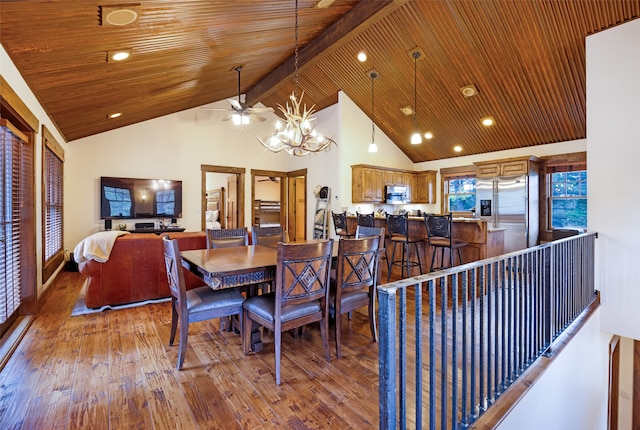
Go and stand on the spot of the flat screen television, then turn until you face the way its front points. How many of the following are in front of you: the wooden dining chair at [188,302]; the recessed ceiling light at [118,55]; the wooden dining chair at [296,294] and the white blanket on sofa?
4

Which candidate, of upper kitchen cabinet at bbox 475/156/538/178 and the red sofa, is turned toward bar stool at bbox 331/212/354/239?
the upper kitchen cabinet

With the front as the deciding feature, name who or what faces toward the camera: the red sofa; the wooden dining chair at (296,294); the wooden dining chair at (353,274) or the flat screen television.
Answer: the flat screen television

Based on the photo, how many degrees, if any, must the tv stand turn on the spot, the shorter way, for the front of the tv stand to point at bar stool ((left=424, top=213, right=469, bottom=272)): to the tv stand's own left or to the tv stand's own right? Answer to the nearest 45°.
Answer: approximately 45° to the tv stand's own left

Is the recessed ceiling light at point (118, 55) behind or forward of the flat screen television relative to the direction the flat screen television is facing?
forward

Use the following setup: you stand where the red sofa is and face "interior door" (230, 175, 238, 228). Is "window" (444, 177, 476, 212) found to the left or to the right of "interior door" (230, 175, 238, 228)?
right

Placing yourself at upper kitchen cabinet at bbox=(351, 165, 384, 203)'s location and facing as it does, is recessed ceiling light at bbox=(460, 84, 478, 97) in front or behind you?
in front

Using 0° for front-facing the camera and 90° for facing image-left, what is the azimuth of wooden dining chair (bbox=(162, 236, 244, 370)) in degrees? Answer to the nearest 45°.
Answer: approximately 270°

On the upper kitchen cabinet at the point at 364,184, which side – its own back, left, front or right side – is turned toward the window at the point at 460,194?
left

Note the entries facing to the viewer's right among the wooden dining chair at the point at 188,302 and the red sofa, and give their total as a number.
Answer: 1

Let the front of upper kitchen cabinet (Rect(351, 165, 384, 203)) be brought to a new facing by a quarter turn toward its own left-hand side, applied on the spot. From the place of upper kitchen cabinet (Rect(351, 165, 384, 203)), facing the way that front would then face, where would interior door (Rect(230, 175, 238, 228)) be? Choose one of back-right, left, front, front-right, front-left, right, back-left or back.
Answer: back-left

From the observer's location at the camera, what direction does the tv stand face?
facing the viewer

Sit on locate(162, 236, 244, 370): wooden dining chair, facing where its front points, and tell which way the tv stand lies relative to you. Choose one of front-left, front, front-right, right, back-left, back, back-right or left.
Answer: left

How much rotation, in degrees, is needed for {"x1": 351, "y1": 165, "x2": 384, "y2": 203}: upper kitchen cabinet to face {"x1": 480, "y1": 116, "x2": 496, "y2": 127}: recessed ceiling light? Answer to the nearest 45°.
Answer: approximately 45° to its left

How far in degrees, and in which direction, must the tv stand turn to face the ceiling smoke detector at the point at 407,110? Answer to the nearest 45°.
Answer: approximately 45° to its left
